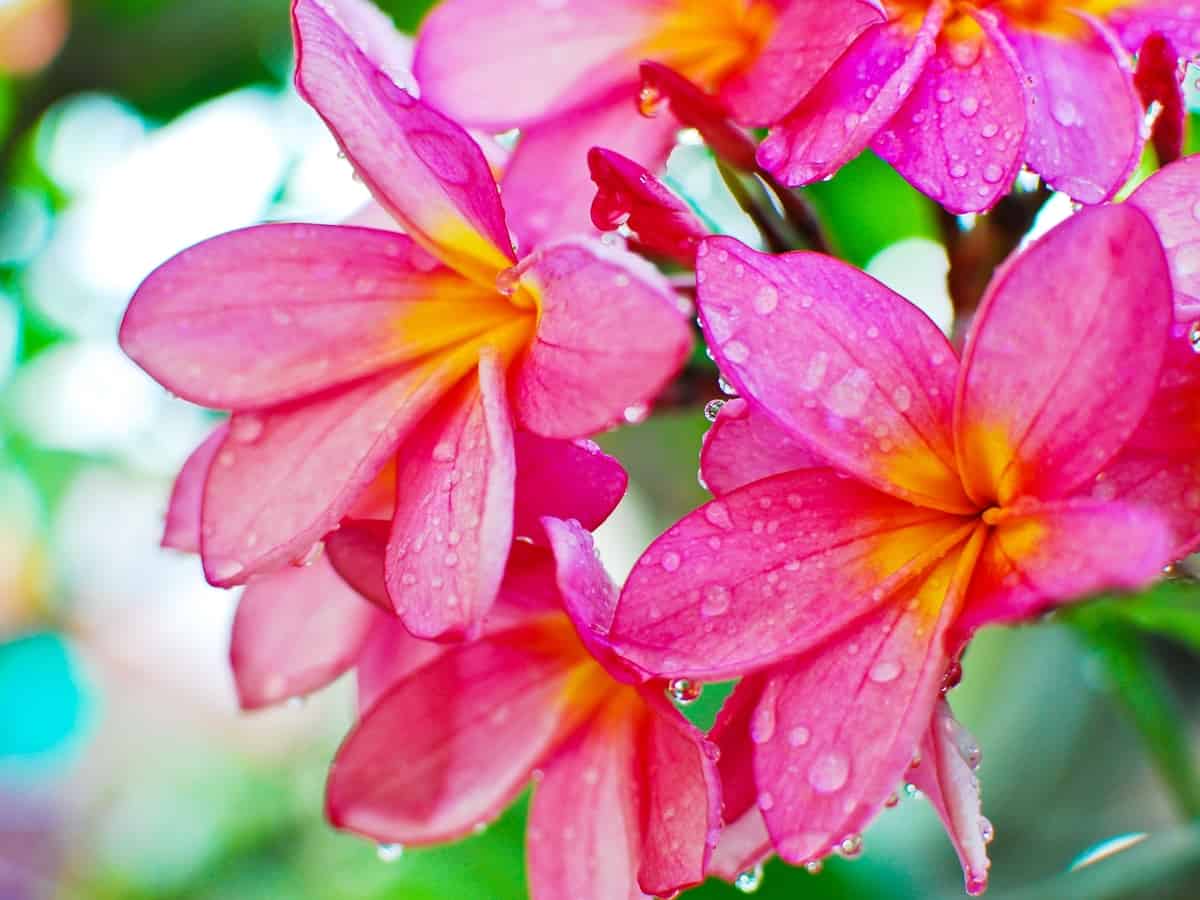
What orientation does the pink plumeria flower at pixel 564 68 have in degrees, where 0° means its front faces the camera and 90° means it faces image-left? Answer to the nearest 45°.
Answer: approximately 0°

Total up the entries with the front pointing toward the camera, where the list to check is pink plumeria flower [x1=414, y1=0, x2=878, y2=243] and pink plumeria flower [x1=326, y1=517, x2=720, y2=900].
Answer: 2

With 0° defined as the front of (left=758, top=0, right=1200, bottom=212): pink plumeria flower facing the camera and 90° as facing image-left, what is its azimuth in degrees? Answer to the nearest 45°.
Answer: approximately 0°

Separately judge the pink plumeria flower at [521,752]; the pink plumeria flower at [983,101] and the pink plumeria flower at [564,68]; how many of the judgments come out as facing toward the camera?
3

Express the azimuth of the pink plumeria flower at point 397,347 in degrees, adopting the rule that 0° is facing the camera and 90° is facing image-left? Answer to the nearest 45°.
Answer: approximately 45°
